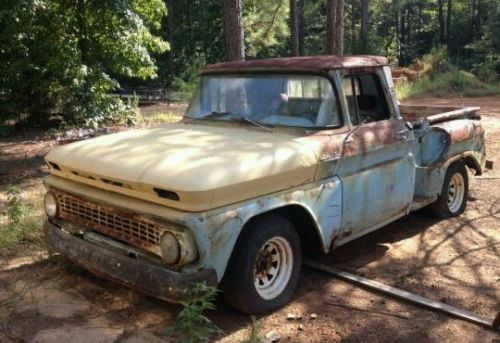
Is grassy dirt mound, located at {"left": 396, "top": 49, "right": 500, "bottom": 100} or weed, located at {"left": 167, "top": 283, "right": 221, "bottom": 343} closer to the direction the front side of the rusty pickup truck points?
the weed

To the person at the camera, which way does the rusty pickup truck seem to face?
facing the viewer and to the left of the viewer

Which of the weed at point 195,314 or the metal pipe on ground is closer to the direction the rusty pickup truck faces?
the weed

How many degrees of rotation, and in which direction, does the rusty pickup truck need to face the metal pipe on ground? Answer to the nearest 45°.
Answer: approximately 135° to its left

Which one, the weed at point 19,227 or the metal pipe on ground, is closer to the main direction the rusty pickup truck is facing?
the weed

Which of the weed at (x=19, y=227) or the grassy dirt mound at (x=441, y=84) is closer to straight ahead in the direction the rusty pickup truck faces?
the weed

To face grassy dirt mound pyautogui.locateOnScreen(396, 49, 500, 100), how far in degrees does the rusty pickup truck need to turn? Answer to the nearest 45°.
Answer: approximately 135° to its right

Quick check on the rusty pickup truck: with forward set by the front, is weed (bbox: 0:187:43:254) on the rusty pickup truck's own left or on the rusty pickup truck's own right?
on the rusty pickup truck's own right

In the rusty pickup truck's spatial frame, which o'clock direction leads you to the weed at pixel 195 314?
The weed is roughly at 11 o'clock from the rusty pickup truck.
